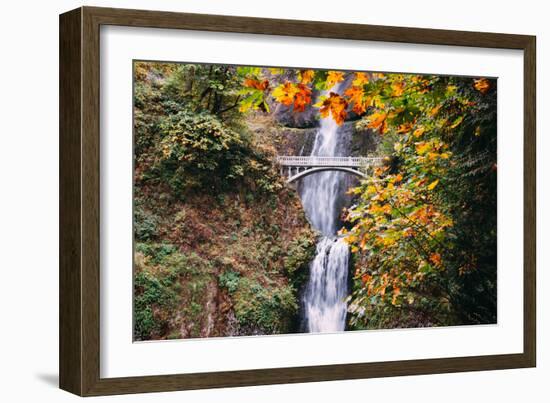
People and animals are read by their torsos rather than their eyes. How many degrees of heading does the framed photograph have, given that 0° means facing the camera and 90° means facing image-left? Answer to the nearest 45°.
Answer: approximately 315°
